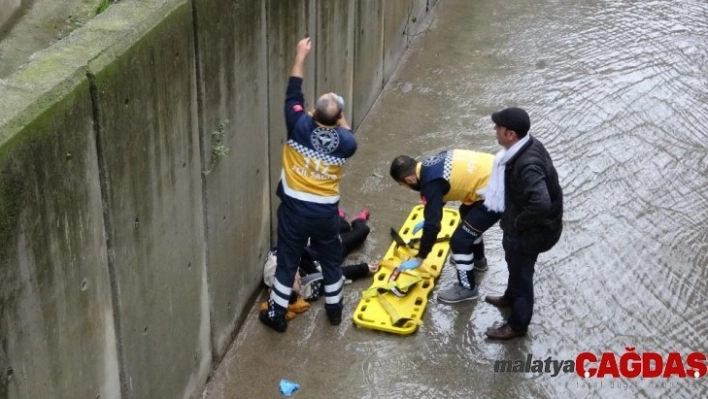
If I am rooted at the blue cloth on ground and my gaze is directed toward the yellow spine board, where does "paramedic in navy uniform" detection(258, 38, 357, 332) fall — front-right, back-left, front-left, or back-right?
front-left

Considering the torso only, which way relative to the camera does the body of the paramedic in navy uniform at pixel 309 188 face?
away from the camera

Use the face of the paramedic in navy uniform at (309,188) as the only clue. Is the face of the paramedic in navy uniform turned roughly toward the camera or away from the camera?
away from the camera

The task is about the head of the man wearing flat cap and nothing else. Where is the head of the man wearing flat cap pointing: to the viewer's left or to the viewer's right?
to the viewer's left

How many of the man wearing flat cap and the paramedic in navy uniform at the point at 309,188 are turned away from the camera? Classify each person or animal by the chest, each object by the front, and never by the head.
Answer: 1

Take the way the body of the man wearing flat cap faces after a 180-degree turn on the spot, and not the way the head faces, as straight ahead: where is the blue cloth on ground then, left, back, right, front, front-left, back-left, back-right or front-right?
back-right

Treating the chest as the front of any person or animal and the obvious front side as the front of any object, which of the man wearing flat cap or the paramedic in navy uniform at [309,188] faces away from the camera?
the paramedic in navy uniform

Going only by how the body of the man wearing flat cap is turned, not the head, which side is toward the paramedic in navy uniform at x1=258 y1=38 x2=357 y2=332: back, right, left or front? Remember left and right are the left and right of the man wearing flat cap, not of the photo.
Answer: front

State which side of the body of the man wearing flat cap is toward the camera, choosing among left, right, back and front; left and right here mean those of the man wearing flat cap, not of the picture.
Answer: left

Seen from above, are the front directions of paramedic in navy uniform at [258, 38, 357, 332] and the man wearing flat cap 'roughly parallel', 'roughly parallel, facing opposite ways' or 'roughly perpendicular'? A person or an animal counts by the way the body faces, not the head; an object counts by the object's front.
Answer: roughly perpendicular

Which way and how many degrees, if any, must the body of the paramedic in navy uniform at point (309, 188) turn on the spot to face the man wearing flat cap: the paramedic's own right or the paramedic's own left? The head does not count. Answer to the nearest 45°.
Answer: approximately 90° to the paramedic's own right
